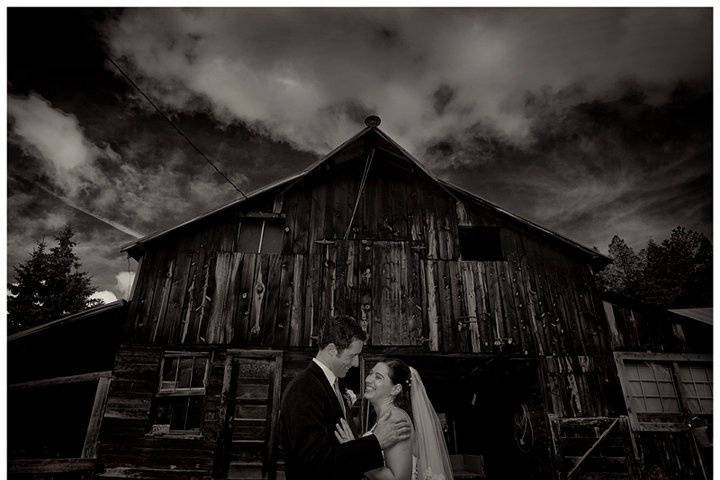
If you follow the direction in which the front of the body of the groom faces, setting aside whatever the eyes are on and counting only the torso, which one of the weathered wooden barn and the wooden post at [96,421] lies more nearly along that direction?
the weathered wooden barn

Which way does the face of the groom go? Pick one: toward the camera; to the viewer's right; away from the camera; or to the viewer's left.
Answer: to the viewer's right

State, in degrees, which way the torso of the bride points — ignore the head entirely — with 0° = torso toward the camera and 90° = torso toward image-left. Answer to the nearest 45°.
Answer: approximately 90°

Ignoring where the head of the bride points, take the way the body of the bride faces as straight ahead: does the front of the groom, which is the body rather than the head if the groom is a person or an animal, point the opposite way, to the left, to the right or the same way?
the opposite way

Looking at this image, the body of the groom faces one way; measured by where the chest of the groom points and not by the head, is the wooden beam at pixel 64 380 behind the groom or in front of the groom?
behind

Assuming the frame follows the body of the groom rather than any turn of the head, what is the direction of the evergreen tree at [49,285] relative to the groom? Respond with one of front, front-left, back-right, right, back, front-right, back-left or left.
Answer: back-left

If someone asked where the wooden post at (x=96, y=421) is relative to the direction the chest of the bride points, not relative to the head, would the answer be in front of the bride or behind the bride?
in front

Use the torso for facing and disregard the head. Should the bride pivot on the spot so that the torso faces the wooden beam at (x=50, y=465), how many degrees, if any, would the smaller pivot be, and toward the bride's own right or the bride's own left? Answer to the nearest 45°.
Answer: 0° — they already face it

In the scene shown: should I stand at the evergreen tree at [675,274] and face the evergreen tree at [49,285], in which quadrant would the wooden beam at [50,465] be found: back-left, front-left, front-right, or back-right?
front-left

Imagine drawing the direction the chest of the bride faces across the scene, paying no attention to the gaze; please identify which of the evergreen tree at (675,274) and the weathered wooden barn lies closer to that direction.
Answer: the weathered wooden barn

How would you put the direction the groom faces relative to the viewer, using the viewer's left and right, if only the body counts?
facing to the right of the viewer

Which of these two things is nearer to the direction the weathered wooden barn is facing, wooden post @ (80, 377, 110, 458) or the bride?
the bride

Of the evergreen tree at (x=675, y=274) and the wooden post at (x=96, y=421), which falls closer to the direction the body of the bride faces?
the wooden post

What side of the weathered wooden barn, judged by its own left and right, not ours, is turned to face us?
front

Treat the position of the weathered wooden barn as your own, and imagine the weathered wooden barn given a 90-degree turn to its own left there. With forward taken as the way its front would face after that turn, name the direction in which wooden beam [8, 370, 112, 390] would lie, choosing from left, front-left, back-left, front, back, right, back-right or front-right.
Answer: back

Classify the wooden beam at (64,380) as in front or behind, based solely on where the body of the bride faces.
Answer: in front
